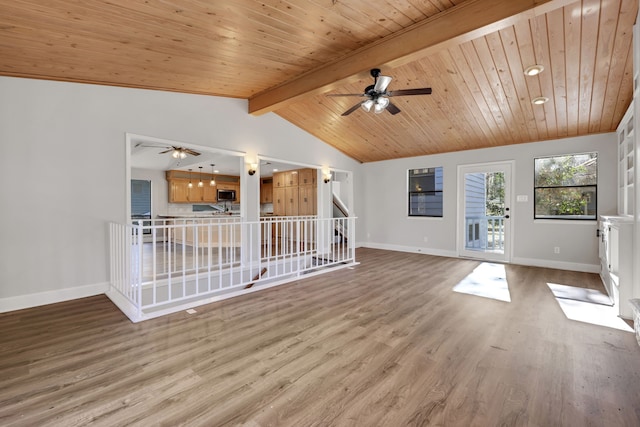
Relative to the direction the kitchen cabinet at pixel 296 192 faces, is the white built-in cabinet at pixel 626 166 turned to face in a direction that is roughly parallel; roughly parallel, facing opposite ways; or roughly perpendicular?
roughly perpendicular

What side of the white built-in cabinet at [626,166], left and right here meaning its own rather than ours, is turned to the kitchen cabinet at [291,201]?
front

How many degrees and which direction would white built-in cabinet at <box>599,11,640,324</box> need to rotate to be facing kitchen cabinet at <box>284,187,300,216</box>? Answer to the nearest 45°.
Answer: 0° — it already faces it

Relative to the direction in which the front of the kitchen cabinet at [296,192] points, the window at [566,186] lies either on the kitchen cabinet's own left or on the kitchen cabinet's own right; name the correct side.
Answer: on the kitchen cabinet's own left

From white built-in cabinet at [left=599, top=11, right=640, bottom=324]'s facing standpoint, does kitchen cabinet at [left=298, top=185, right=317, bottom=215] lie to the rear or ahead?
ahead

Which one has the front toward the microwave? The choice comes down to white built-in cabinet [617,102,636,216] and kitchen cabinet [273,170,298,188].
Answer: the white built-in cabinet

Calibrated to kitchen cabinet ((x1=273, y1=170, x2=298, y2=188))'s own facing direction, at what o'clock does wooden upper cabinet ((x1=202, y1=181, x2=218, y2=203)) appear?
The wooden upper cabinet is roughly at 3 o'clock from the kitchen cabinet.

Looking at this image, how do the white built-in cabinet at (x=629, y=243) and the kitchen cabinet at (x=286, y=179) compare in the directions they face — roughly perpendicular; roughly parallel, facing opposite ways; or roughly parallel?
roughly perpendicular

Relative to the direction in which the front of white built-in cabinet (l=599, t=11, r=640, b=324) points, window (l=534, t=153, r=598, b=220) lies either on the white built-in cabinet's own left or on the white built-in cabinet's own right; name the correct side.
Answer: on the white built-in cabinet's own right

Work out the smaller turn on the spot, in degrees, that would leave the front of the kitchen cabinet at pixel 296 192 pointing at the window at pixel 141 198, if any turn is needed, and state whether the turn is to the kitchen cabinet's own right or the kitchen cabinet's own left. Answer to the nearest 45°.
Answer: approximately 45° to the kitchen cabinet's own right

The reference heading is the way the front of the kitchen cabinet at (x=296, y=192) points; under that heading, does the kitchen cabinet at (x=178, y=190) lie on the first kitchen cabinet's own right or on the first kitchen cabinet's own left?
on the first kitchen cabinet's own right

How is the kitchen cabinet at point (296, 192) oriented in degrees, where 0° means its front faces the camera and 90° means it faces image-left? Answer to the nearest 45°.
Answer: approximately 45°

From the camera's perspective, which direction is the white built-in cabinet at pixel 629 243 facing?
to the viewer's left

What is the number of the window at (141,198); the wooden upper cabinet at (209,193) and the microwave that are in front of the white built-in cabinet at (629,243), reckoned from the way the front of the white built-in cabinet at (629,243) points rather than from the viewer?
3
